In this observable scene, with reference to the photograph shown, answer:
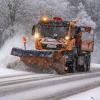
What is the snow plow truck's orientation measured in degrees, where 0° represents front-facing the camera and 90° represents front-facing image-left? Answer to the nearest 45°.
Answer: approximately 45°
